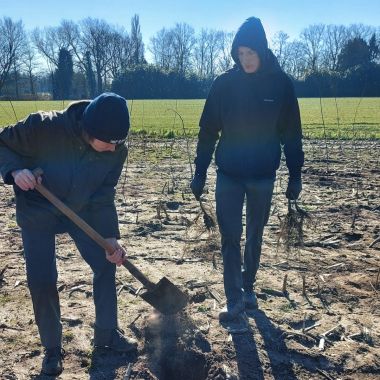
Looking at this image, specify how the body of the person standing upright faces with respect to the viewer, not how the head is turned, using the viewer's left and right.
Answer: facing the viewer
